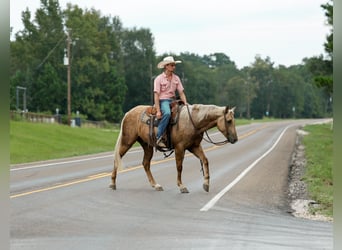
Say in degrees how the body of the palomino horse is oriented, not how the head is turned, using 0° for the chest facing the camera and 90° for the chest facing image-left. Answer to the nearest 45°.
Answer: approximately 270°

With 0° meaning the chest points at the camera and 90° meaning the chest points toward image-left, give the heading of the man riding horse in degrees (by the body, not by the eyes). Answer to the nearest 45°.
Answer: approximately 315°
